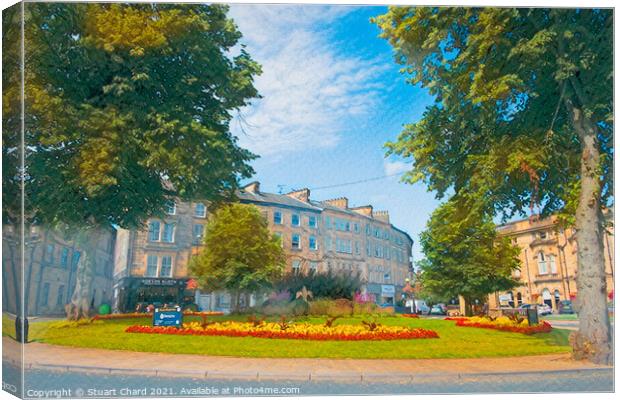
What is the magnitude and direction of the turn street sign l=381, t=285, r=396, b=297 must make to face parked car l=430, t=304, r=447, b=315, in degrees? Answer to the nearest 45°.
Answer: approximately 45° to its left

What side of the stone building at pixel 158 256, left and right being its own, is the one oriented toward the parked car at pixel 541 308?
left

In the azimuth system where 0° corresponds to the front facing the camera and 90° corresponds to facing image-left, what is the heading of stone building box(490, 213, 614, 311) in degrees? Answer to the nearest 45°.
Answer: approximately 0°

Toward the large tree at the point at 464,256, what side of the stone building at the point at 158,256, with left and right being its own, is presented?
left

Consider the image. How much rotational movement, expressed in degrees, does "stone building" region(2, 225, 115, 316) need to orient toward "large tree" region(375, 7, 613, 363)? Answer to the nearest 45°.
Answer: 0° — it already faces it

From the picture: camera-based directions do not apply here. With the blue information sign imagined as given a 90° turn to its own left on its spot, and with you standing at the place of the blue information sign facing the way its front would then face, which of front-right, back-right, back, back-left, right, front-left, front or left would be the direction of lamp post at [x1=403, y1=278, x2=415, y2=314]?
front

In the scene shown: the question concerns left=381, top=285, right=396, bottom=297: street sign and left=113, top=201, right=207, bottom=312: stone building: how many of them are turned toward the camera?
2

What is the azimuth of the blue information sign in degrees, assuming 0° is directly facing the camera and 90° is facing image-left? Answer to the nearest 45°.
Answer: approximately 0°

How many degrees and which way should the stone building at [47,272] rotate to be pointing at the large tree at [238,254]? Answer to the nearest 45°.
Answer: approximately 45° to its left

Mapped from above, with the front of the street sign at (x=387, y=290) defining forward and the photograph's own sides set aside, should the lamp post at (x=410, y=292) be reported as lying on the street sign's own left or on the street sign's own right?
on the street sign's own left
